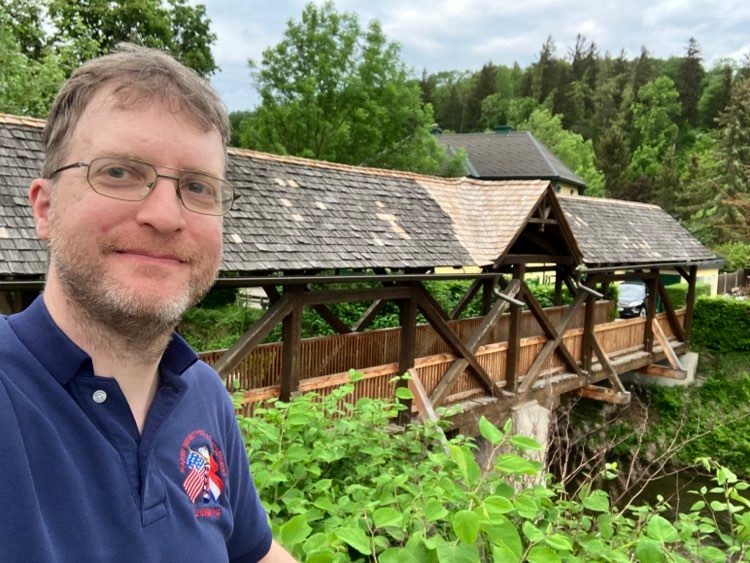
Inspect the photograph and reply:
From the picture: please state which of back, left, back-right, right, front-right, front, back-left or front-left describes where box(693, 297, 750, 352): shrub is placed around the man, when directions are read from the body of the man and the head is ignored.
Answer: left

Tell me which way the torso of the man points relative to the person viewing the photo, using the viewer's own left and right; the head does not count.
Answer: facing the viewer and to the right of the viewer

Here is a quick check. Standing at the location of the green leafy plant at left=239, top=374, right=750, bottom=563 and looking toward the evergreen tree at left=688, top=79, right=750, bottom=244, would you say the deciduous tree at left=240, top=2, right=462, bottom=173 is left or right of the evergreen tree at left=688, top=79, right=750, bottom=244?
left

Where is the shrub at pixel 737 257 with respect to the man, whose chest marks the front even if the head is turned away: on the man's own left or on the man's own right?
on the man's own left

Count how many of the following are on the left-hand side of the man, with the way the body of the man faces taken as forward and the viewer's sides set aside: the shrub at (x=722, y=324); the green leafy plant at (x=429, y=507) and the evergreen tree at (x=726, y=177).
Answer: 3

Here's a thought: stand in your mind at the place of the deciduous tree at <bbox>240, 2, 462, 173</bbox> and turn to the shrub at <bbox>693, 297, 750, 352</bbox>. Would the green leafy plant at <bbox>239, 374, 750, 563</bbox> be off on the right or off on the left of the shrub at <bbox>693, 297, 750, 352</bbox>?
right

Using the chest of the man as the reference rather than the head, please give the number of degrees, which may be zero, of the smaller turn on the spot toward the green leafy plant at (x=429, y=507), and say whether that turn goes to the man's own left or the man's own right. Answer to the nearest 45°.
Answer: approximately 90° to the man's own left

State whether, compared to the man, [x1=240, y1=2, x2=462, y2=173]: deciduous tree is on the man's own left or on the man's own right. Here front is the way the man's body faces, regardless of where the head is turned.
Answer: on the man's own left

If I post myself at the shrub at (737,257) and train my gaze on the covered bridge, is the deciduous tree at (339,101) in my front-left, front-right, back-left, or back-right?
front-right

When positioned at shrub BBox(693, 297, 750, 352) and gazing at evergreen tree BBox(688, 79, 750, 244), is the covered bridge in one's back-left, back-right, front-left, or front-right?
back-left
